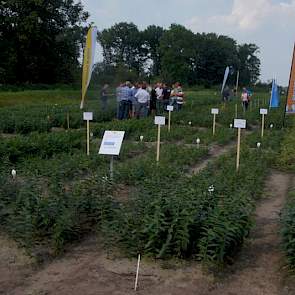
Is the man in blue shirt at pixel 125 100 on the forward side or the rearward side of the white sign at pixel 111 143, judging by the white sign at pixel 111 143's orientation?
on the rearward side

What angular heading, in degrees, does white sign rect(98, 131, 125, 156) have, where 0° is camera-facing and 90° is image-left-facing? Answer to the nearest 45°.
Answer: approximately 0°

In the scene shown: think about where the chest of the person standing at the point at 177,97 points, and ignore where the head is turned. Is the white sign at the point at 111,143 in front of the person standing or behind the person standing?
in front

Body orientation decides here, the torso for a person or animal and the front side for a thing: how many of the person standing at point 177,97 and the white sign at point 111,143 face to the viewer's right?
0

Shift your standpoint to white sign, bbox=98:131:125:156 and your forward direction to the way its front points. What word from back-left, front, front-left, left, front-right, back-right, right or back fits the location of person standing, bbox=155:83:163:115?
back

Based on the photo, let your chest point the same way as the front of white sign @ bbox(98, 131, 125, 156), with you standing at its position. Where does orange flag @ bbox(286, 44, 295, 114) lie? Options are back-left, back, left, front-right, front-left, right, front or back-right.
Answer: back-left

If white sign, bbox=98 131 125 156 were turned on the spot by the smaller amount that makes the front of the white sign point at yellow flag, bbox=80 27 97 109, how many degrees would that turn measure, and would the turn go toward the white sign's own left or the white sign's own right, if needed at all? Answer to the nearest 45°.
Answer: approximately 180°

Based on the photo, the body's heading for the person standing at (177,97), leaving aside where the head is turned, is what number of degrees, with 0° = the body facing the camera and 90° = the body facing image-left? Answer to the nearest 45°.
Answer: approximately 45°

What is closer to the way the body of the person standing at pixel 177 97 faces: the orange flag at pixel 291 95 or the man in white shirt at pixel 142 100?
the man in white shirt

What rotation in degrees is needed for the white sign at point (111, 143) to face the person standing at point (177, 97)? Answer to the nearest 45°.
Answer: approximately 180°
